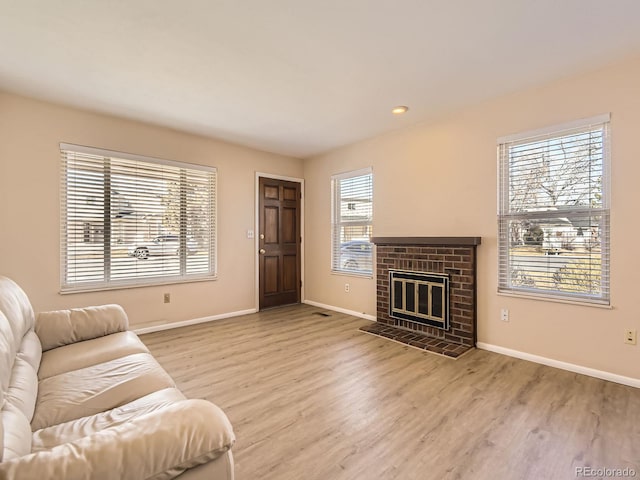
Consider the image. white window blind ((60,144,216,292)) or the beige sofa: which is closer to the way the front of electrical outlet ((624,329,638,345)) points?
the beige sofa

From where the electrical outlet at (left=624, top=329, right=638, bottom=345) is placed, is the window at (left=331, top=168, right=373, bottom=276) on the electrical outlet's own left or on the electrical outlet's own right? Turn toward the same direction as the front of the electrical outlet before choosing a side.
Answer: on the electrical outlet's own right

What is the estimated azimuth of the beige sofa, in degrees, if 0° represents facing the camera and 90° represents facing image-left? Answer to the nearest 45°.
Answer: approximately 270°

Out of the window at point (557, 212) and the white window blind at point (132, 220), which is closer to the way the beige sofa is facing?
the window

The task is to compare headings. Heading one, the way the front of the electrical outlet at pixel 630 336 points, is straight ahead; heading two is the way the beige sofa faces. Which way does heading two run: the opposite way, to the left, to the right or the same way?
the opposite way

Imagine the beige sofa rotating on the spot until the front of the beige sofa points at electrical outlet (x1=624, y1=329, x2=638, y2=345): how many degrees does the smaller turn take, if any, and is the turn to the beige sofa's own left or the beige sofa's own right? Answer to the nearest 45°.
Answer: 0° — it already faces it

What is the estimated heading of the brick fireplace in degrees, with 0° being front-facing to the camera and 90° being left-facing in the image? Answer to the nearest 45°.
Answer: approximately 45°
